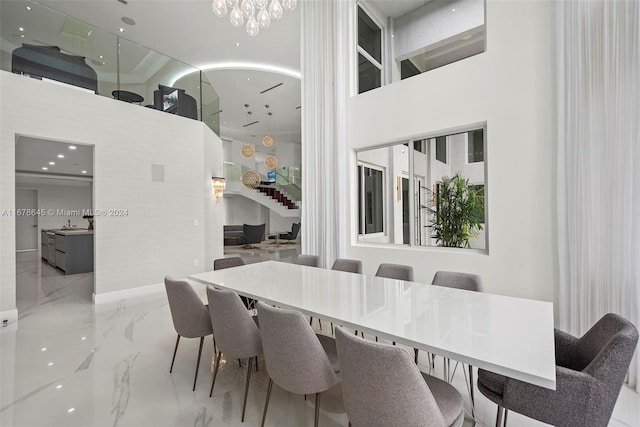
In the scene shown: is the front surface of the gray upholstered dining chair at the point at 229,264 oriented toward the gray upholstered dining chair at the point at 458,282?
yes

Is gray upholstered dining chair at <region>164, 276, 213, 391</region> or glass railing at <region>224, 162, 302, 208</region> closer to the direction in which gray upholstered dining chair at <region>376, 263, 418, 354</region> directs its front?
the gray upholstered dining chair

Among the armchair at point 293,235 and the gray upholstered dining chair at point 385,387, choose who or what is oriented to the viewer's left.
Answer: the armchair

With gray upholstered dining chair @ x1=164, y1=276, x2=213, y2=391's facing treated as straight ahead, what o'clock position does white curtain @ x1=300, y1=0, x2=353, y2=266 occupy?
The white curtain is roughly at 12 o'clock from the gray upholstered dining chair.

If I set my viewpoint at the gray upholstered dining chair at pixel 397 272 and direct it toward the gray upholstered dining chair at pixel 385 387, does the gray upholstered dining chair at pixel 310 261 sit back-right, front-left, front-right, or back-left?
back-right

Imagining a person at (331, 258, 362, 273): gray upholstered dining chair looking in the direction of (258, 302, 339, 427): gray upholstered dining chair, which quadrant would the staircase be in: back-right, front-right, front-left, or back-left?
back-right

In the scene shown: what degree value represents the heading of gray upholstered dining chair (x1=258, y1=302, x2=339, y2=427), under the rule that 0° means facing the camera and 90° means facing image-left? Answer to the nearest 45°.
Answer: approximately 225°

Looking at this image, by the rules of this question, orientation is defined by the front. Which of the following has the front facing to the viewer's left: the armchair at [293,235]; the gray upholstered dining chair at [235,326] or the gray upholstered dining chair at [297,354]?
the armchair

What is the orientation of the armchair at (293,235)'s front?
to the viewer's left

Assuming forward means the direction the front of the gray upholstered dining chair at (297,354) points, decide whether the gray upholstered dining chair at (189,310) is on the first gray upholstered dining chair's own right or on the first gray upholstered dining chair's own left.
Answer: on the first gray upholstered dining chair's own left

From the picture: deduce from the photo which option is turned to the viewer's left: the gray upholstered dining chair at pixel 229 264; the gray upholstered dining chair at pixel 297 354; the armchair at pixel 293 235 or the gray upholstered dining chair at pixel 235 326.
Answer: the armchair

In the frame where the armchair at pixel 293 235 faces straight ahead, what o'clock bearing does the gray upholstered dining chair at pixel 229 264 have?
The gray upholstered dining chair is roughly at 9 o'clock from the armchair.

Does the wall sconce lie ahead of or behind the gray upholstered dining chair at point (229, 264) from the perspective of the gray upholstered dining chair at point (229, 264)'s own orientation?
behind

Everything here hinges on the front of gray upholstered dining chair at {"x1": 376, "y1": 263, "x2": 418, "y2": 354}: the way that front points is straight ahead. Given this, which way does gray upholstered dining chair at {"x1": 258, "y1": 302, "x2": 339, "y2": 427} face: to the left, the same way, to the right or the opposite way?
the opposite way

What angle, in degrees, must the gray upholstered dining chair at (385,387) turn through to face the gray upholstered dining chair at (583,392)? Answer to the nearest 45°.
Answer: approximately 45° to its right
